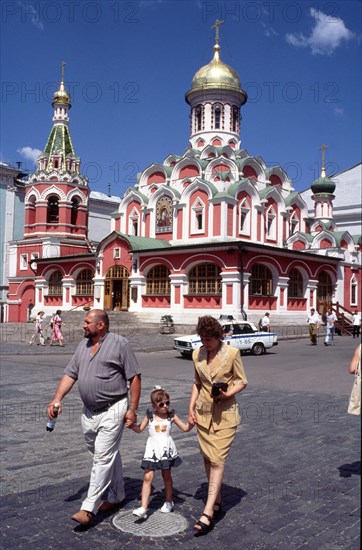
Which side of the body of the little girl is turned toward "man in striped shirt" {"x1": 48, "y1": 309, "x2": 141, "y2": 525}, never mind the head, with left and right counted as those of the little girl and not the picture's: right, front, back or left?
right

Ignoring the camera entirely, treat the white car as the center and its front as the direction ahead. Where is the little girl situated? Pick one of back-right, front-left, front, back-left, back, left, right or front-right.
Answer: front-left

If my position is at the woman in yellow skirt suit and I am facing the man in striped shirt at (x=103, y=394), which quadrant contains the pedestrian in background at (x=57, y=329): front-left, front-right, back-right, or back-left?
front-right

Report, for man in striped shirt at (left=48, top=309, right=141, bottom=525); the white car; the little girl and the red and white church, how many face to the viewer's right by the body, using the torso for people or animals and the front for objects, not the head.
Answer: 0

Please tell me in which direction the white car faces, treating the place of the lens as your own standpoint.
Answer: facing the viewer and to the left of the viewer

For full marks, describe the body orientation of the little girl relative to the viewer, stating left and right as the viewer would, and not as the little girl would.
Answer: facing the viewer

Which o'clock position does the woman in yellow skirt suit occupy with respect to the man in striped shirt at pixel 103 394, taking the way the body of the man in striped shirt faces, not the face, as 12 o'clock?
The woman in yellow skirt suit is roughly at 8 o'clock from the man in striped shirt.

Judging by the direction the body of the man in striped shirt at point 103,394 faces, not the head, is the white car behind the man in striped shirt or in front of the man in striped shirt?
behind

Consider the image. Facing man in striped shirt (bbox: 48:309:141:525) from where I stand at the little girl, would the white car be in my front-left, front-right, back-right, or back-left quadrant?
back-right

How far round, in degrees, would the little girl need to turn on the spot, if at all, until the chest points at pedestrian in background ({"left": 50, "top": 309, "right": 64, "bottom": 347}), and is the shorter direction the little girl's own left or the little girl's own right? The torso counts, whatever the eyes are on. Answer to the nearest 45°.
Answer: approximately 180°

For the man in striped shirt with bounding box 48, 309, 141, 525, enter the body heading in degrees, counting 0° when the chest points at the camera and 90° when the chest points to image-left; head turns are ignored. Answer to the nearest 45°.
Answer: approximately 45°

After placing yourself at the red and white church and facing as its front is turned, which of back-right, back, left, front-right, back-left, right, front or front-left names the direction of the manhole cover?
front-left

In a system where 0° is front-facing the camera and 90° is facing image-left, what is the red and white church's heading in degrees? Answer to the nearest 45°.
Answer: approximately 45°

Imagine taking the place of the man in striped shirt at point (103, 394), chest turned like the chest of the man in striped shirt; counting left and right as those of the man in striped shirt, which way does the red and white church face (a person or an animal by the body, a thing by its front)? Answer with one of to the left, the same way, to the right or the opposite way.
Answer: the same way

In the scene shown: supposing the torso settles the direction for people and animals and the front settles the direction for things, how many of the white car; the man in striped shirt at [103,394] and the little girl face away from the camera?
0
